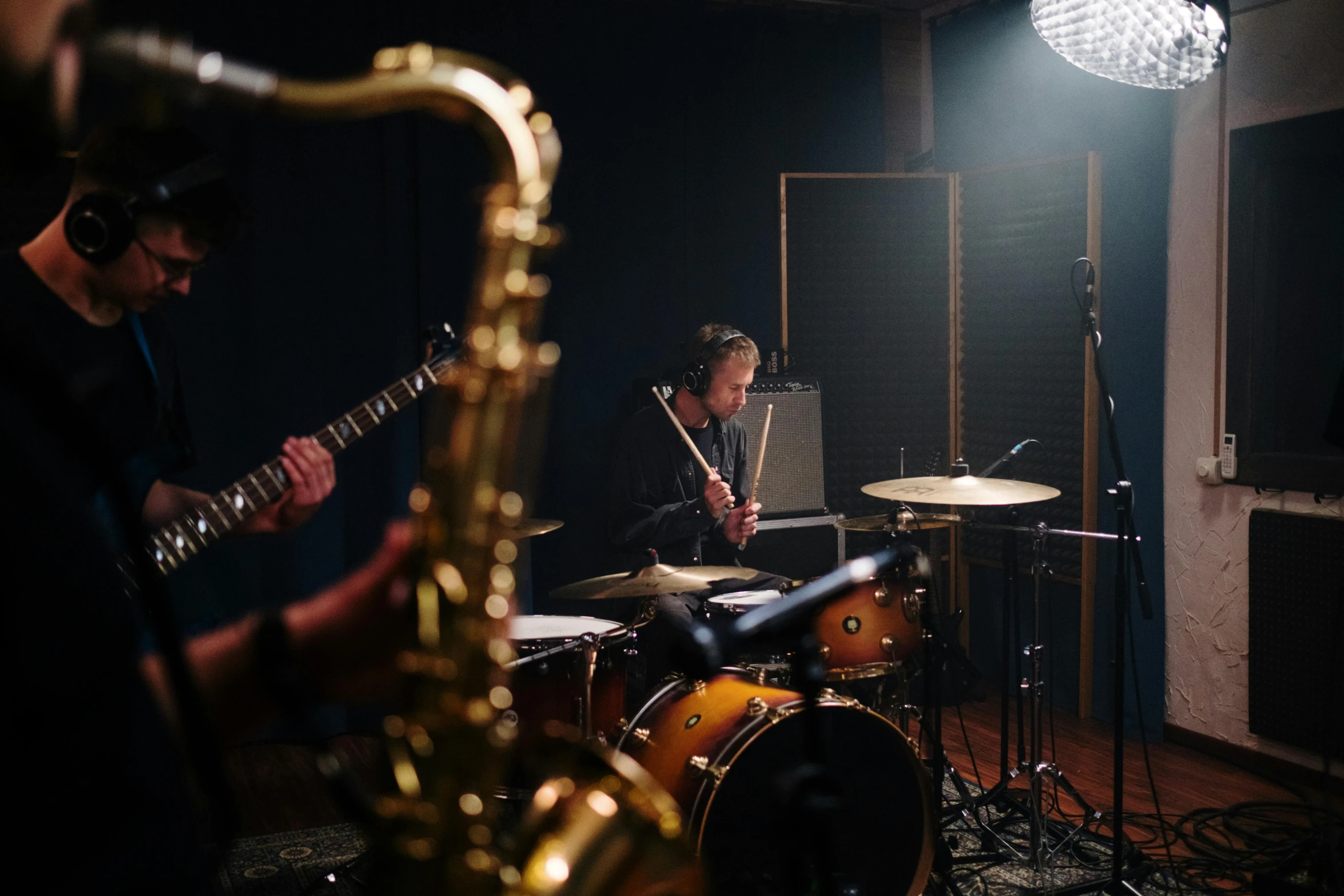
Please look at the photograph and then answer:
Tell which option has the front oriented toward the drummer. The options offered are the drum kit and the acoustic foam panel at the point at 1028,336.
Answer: the acoustic foam panel

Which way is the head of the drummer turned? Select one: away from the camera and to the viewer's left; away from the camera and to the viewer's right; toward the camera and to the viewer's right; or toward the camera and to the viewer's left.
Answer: toward the camera and to the viewer's right

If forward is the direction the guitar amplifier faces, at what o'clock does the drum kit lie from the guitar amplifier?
The drum kit is roughly at 12 o'clock from the guitar amplifier.

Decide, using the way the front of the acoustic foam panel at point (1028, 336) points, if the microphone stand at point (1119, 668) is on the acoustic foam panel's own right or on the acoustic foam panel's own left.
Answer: on the acoustic foam panel's own left

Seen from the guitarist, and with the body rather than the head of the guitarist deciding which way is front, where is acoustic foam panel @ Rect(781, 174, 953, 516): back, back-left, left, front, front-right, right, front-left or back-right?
left

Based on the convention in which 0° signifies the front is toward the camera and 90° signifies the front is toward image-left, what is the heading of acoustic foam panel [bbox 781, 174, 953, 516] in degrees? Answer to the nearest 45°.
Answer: approximately 0°
